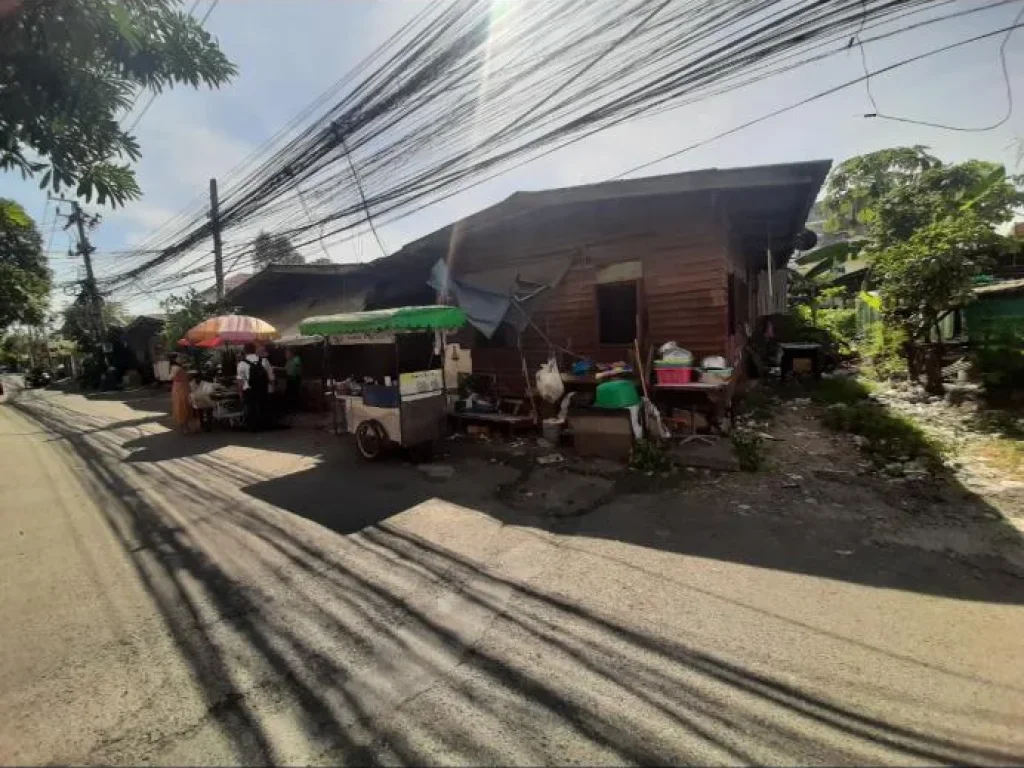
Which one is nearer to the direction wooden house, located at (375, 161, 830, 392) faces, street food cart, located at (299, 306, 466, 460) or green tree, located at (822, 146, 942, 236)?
the street food cart

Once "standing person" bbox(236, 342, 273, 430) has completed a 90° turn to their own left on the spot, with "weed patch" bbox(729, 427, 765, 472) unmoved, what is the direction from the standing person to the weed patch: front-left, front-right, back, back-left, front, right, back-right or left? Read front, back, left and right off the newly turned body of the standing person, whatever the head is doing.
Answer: back-left

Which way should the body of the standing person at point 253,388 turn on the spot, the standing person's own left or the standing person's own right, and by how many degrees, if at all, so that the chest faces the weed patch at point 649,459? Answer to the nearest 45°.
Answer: approximately 135° to the standing person's own right

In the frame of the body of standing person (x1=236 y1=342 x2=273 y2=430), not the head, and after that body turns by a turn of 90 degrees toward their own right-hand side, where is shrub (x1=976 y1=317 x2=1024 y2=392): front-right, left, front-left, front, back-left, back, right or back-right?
front-right

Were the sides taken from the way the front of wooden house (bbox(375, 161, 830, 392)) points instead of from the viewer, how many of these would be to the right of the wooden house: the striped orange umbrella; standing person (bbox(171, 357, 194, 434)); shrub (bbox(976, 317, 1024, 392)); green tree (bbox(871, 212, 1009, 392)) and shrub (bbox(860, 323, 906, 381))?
2

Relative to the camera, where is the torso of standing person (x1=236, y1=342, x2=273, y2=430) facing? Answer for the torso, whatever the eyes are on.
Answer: away from the camera

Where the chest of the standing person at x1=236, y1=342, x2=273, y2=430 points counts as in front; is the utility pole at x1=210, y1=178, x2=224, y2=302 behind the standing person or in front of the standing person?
in front

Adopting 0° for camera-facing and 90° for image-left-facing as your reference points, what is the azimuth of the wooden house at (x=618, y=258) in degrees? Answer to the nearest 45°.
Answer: approximately 0°
